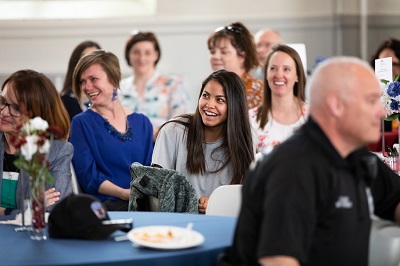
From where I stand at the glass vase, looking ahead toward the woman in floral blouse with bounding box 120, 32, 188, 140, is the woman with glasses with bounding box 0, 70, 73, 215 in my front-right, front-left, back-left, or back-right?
front-left

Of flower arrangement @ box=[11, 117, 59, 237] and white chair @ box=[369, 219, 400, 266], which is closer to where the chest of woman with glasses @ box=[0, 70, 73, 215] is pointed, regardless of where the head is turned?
the flower arrangement

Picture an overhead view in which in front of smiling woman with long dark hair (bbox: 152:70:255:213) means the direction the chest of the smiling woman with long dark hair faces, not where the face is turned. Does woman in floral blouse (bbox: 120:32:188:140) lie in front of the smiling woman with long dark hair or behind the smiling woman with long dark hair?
behind

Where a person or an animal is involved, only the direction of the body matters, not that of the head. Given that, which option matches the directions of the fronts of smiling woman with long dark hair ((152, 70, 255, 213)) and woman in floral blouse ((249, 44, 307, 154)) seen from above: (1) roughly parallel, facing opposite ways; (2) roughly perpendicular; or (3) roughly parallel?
roughly parallel

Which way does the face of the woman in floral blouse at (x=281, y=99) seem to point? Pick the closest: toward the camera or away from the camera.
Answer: toward the camera

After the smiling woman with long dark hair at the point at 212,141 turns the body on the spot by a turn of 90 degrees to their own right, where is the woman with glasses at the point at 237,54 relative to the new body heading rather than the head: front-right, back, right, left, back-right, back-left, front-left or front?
right

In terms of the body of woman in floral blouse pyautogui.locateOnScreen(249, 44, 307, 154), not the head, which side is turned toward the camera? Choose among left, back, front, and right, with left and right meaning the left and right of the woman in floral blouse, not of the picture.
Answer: front

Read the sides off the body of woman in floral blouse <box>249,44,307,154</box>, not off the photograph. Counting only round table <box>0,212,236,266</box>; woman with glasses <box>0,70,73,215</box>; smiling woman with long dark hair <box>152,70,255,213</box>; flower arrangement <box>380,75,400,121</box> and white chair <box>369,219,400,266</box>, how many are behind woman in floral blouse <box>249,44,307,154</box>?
0

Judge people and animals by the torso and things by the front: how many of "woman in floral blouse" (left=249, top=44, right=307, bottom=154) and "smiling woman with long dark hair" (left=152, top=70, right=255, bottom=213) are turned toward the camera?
2

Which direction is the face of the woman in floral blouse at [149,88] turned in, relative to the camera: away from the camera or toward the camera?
toward the camera

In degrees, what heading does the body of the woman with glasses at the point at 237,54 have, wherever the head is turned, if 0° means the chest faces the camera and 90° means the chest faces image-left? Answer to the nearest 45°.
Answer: approximately 45°

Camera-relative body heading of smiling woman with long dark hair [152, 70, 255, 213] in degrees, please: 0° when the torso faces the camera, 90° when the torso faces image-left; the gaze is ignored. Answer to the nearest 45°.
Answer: approximately 0°

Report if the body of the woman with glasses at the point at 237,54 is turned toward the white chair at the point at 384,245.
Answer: no

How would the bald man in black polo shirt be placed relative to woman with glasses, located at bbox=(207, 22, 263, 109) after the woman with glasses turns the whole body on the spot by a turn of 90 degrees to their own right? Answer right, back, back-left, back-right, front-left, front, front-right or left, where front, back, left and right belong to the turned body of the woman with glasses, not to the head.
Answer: back-left

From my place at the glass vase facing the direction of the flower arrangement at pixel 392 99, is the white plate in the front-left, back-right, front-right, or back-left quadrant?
front-right
